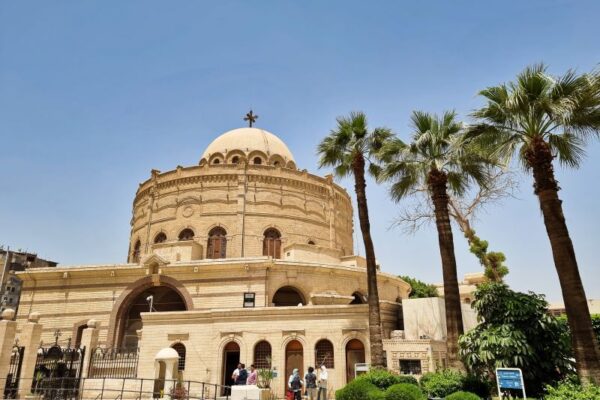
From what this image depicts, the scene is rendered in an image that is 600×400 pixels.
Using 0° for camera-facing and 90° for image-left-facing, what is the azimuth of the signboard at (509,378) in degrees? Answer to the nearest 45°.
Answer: approximately 0°

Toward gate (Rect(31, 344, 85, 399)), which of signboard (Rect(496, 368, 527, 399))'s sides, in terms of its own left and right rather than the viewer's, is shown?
right

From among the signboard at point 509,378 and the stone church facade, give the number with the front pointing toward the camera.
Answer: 2

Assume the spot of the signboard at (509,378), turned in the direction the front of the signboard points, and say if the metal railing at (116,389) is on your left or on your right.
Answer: on your right

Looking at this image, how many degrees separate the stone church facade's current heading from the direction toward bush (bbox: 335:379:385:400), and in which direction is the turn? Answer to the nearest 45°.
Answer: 0° — it already faces it

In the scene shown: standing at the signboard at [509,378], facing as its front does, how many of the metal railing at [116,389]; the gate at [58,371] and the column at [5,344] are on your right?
3

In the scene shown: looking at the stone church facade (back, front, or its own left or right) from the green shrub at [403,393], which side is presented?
front

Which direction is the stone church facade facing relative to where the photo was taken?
toward the camera
